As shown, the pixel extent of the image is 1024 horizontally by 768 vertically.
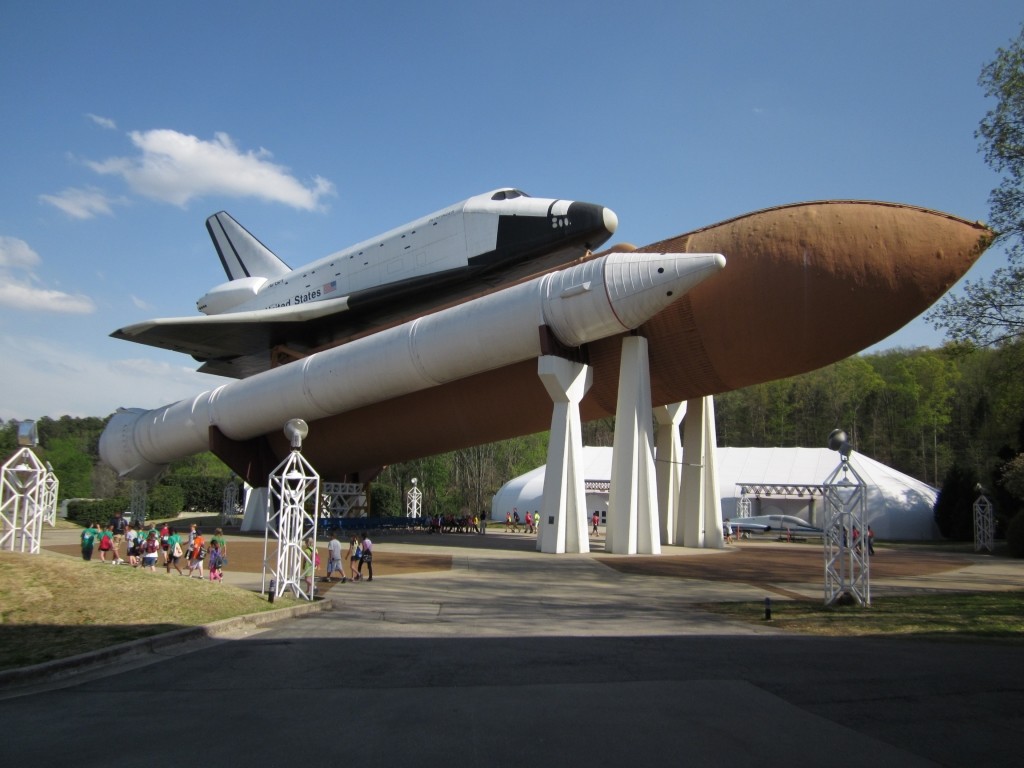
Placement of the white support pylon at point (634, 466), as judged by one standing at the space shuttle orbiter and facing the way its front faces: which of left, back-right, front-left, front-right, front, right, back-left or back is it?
front

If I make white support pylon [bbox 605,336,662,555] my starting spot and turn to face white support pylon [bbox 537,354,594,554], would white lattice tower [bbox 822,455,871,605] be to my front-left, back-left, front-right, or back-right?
back-left

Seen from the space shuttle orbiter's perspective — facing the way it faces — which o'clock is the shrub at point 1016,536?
The shrub is roughly at 11 o'clock from the space shuttle orbiter.

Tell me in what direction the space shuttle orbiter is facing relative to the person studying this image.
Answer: facing the viewer and to the right of the viewer

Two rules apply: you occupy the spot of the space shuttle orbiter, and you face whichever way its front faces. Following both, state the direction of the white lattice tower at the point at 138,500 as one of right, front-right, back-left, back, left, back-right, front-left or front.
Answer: back

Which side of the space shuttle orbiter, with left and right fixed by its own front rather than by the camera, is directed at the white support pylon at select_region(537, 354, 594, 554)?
front

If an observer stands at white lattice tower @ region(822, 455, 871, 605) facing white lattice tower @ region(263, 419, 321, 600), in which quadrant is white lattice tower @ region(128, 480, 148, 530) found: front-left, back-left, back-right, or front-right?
front-right

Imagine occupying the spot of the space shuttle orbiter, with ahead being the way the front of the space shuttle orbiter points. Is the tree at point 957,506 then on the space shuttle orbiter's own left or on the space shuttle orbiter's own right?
on the space shuttle orbiter's own left

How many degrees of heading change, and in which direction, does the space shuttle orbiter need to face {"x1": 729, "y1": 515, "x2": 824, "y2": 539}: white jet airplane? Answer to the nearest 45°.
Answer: approximately 90° to its left

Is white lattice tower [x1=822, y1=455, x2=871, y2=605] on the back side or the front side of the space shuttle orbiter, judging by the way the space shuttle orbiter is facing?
on the front side

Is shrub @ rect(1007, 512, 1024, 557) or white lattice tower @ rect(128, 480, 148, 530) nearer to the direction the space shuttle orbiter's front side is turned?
the shrub

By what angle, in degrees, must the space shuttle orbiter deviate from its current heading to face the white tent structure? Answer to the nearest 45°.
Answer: approximately 90° to its left
